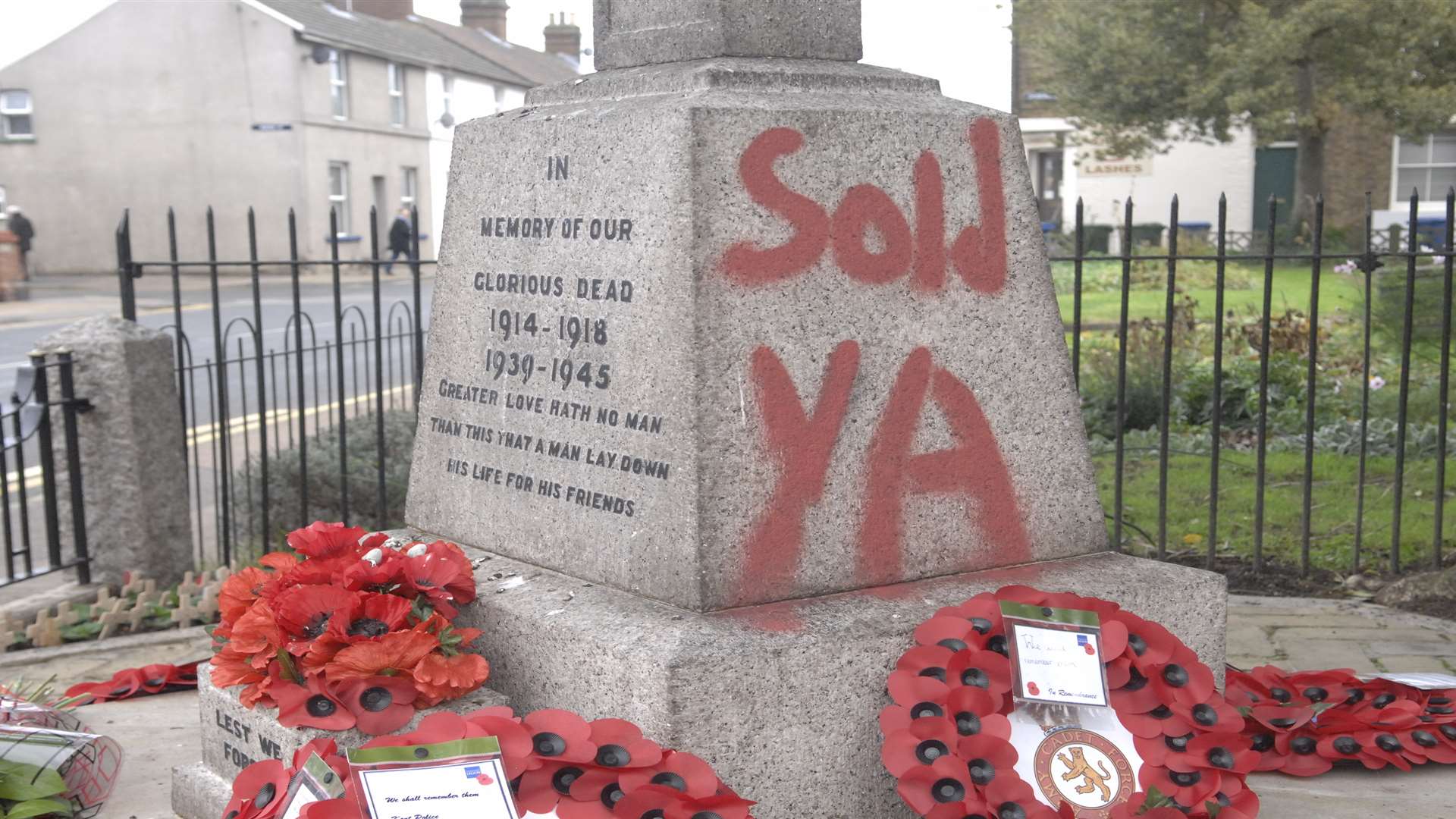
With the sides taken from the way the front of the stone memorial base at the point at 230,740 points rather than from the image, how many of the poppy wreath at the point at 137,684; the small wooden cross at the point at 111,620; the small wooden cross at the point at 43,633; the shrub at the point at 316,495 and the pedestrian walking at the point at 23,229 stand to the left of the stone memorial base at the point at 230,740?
0

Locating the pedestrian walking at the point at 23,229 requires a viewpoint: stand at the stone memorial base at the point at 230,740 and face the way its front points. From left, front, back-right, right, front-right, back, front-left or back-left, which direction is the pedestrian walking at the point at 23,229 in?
back-right

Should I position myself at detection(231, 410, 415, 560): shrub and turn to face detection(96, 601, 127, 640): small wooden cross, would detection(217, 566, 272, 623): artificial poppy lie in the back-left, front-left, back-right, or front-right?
front-left

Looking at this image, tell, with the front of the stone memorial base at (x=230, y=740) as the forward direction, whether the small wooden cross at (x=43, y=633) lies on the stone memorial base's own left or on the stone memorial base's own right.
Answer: on the stone memorial base's own right

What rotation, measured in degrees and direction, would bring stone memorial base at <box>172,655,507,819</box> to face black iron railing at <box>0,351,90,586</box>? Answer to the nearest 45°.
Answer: approximately 135° to its right

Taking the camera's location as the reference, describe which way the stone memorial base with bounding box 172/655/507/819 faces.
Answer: facing the viewer and to the left of the viewer

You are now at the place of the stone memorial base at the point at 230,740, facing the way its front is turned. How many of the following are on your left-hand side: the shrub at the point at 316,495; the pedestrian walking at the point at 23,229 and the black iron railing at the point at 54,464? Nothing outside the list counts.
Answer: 0

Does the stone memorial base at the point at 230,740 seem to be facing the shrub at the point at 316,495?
no

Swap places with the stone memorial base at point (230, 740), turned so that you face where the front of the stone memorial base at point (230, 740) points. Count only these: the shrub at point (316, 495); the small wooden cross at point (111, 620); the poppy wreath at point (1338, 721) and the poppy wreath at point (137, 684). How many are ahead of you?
0

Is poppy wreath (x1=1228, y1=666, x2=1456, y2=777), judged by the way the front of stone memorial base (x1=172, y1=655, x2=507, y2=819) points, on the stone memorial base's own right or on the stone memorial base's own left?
on the stone memorial base's own left

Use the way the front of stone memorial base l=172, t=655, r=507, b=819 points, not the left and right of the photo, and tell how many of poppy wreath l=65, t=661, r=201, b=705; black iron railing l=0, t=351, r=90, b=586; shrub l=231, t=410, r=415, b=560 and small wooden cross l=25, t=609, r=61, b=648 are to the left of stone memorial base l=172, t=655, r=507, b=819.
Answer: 0

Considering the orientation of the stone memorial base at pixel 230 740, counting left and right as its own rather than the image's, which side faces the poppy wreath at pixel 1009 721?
left

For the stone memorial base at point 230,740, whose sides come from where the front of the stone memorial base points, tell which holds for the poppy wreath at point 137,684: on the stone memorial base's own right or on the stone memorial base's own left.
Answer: on the stone memorial base's own right
